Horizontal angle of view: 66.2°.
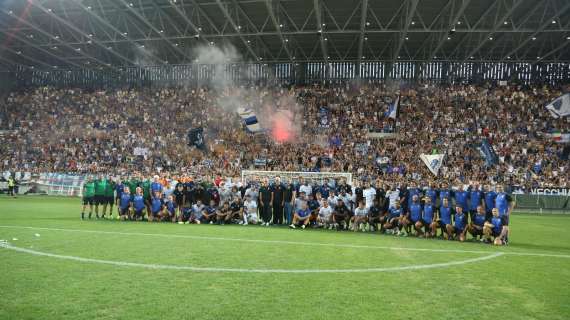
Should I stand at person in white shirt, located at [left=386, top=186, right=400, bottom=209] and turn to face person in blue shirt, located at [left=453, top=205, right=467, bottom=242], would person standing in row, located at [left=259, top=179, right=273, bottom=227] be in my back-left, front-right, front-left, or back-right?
back-right

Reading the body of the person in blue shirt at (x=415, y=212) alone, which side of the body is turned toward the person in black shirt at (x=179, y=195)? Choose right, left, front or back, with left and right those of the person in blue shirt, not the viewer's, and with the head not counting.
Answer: right

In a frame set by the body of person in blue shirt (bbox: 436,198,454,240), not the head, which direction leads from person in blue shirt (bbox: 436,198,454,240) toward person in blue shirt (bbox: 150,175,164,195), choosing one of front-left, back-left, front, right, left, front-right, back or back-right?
right

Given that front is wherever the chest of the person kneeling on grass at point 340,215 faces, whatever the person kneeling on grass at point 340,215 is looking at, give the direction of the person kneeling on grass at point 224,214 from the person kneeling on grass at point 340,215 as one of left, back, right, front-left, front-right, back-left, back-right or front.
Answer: right

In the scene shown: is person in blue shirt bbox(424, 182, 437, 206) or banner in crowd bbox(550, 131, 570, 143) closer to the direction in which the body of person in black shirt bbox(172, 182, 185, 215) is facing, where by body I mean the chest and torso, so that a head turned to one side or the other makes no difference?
the person in blue shirt

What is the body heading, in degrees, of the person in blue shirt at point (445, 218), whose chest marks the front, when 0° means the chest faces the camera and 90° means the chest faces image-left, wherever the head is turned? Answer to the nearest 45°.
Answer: approximately 0°

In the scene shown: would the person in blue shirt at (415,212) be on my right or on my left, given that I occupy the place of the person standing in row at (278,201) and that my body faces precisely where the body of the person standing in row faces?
on my left

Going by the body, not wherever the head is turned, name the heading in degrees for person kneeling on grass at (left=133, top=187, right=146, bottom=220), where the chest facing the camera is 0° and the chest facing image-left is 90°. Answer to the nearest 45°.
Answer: approximately 0°

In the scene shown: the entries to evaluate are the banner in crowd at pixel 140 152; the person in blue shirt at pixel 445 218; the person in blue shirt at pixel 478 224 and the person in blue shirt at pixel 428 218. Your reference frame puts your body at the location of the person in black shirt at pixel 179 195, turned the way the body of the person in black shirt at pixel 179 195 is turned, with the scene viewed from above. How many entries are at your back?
1

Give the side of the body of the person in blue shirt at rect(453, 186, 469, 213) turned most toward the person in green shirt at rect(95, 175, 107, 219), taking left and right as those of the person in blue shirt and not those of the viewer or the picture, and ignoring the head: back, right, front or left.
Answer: right

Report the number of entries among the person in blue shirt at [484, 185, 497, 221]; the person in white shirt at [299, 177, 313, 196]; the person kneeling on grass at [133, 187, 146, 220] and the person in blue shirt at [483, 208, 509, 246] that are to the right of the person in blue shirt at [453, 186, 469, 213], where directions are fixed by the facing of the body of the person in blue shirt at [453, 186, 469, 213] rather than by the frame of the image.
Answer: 2
